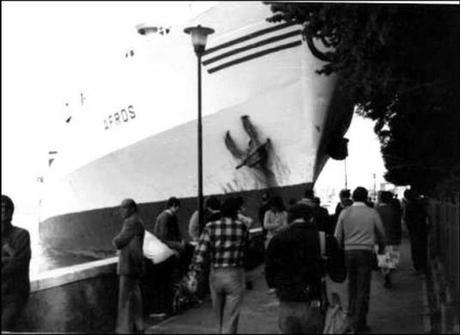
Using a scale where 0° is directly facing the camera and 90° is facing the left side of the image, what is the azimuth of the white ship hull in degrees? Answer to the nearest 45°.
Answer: approximately 315°

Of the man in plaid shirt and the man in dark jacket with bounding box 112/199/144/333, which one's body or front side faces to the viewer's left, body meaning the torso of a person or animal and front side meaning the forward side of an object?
the man in dark jacket

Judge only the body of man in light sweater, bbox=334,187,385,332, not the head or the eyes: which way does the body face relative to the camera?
away from the camera

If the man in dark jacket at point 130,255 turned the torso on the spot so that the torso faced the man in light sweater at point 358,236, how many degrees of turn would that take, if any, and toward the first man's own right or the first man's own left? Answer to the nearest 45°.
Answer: approximately 180°

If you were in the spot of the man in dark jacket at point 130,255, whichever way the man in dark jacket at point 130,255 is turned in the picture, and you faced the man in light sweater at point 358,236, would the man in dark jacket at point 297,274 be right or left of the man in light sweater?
right

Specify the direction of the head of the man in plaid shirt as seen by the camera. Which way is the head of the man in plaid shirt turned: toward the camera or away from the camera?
away from the camera

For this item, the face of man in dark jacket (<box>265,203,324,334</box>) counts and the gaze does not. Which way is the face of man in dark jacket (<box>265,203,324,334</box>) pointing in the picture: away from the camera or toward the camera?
away from the camera

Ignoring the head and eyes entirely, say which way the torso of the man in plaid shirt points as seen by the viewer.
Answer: away from the camera

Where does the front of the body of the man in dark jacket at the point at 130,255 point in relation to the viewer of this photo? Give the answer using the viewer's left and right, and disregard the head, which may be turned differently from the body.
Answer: facing to the left of the viewer

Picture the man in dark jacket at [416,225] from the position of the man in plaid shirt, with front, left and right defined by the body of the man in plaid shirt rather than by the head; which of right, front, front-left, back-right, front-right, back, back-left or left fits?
front-right

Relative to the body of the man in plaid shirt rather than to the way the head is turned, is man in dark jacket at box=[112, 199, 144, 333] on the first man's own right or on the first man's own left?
on the first man's own left

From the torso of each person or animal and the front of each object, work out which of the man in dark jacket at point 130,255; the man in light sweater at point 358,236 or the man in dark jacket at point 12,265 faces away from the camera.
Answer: the man in light sweater
